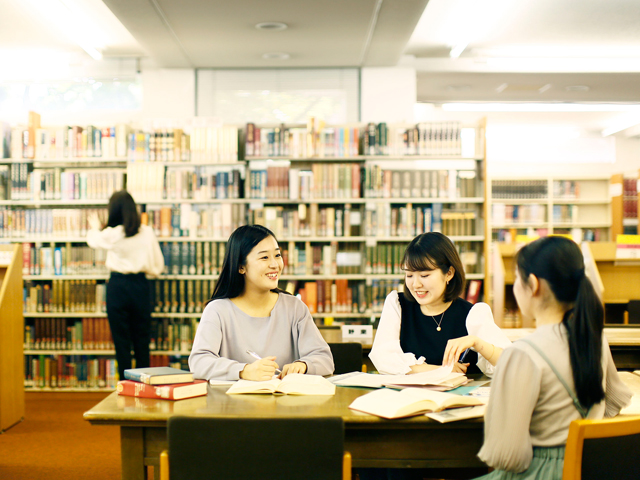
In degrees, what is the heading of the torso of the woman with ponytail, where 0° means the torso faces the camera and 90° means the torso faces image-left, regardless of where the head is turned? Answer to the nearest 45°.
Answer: approximately 135°

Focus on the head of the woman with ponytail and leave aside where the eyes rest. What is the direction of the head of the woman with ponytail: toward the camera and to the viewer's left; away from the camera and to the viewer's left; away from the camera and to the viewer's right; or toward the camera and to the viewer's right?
away from the camera and to the viewer's left

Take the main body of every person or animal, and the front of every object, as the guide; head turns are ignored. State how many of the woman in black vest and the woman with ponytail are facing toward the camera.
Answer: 1

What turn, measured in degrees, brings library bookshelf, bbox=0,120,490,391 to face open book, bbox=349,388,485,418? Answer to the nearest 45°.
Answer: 0° — it already faces it

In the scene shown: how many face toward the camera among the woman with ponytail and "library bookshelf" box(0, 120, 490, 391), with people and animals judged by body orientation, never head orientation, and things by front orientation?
1

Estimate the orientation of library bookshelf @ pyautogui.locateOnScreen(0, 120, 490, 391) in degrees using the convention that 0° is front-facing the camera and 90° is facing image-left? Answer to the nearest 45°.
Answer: approximately 0°

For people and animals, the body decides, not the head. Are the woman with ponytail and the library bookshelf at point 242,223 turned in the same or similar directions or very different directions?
very different directions

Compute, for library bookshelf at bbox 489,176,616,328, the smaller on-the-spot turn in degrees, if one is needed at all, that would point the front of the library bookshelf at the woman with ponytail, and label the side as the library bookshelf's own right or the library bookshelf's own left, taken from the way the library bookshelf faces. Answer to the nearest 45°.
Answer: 0° — it already faces them

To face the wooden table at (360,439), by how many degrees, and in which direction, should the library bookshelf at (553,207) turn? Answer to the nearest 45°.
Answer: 0° — it already faces it

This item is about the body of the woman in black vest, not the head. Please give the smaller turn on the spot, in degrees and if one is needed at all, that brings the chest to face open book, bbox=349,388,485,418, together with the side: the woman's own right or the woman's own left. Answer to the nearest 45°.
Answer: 0° — they already face it

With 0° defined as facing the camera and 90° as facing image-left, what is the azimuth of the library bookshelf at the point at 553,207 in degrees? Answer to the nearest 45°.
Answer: approximately 0°

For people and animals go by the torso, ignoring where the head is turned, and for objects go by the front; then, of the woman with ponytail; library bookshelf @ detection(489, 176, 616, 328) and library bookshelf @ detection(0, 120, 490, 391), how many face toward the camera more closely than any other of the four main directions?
2
